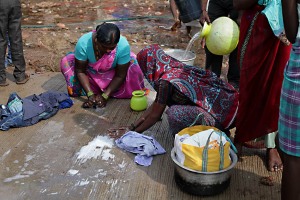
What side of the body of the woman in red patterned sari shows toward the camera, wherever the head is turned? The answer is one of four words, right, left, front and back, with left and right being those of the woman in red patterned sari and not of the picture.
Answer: left

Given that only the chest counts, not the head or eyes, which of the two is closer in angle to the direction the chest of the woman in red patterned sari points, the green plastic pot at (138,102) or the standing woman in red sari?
the green plastic pot

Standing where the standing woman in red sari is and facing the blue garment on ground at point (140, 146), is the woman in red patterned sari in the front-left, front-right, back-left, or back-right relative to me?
front-right

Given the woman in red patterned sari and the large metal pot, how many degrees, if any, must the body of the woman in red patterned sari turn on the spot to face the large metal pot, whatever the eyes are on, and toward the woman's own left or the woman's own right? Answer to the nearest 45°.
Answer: approximately 90° to the woman's own left

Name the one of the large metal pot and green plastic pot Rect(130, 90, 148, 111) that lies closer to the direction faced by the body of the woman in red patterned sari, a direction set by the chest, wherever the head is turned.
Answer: the green plastic pot

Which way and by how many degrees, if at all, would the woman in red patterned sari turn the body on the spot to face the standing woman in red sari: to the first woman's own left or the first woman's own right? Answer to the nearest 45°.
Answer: approximately 180°

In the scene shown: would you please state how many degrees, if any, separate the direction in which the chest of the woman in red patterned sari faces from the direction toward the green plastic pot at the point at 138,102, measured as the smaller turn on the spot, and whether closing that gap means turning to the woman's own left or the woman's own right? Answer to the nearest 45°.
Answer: approximately 45° to the woman's own right

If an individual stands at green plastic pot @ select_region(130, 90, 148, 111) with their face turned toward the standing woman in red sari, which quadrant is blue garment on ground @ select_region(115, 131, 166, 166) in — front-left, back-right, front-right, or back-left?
front-right
